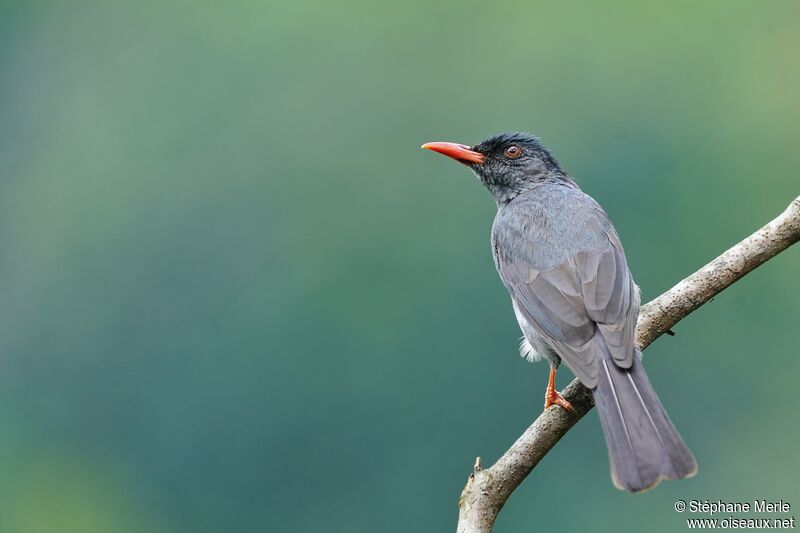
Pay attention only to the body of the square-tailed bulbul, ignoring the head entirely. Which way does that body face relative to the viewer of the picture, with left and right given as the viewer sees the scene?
facing away from the viewer and to the left of the viewer
